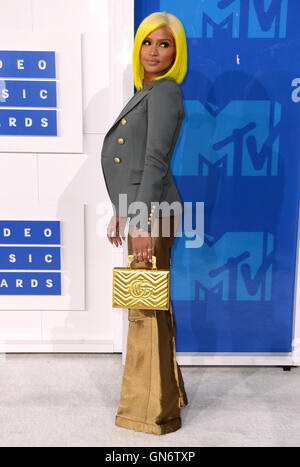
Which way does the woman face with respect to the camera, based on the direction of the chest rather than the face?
to the viewer's left
